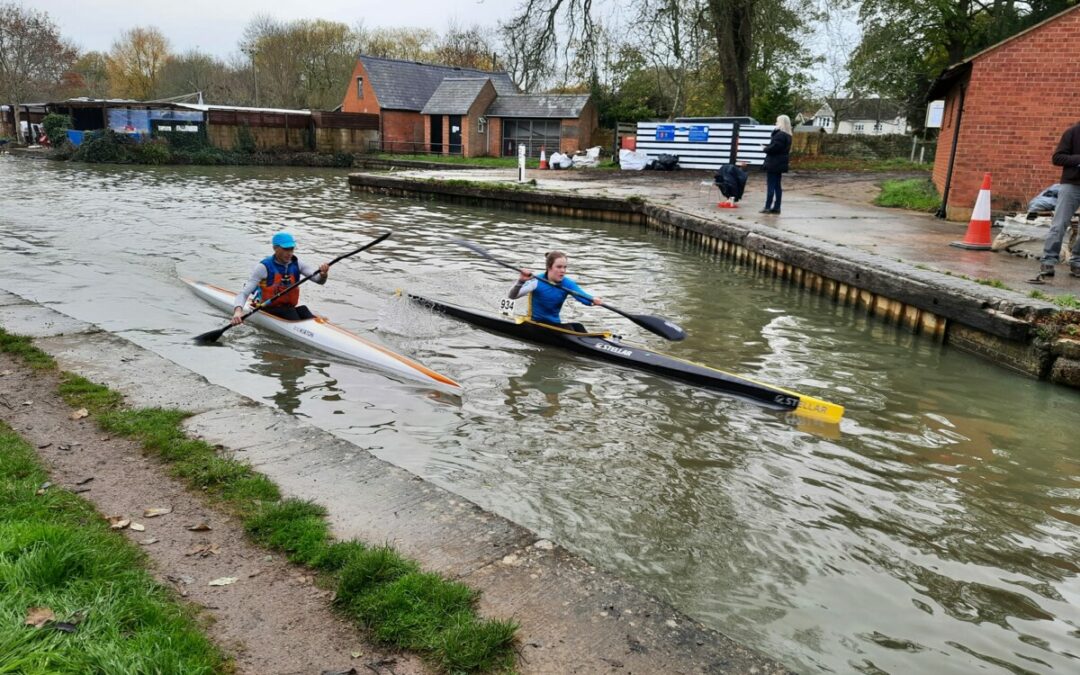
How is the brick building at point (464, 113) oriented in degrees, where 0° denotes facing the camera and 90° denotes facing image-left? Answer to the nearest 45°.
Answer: approximately 0°

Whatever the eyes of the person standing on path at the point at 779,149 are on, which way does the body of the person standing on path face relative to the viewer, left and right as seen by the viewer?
facing to the left of the viewer

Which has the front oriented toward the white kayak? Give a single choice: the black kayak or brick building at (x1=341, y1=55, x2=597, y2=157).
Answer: the brick building

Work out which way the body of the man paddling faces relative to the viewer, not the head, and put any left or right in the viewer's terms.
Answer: facing the viewer and to the right of the viewer

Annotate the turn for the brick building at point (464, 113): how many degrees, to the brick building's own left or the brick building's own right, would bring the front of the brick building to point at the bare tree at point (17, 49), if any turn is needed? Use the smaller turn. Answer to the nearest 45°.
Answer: approximately 90° to the brick building's own right

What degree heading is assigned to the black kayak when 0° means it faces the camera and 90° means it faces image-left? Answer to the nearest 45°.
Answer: approximately 315°

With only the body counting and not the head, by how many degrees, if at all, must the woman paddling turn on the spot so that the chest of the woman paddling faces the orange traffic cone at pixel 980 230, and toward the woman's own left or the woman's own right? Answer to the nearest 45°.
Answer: approximately 90° to the woman's own left

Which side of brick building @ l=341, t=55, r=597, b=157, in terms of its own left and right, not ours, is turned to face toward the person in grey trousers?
front
